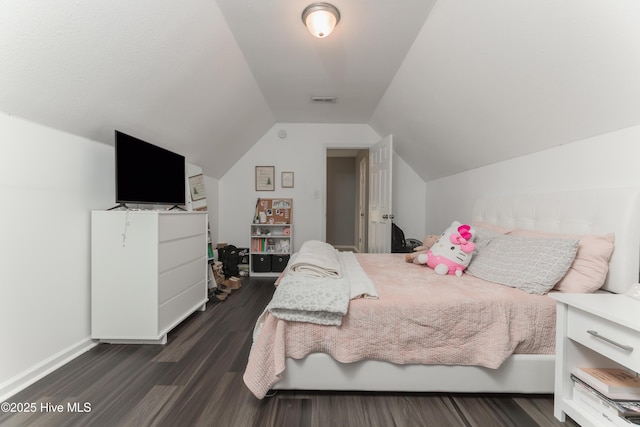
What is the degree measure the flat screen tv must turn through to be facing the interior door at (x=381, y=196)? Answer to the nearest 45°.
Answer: approximately 45° to its left

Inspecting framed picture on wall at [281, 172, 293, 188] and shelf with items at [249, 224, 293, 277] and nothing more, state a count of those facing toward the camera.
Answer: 2

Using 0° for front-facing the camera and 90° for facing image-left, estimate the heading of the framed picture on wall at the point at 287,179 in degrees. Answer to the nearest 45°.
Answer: approximately 0°

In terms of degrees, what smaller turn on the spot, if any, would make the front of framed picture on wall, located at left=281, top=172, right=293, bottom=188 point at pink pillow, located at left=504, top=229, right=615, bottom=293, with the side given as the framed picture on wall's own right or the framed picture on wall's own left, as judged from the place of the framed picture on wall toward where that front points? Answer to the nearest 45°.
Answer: approximately 45° to the framed picture on wall's own left

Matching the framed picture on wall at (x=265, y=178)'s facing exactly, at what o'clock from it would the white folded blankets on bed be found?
The white folded blankets on bed is roughly at 12 o'clock from the framed picture on wall.

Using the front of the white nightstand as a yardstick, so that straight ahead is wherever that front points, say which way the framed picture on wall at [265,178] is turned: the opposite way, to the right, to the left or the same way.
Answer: to the left

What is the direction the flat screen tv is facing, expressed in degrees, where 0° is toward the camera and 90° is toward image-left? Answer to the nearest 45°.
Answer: approximately 315°

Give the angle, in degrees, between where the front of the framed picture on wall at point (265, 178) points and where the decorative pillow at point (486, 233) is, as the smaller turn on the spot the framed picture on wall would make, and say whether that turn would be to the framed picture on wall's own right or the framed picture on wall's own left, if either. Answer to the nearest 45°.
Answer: approximately 45° to the framed picture on wall's own left

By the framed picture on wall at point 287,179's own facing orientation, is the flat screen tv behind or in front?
in front

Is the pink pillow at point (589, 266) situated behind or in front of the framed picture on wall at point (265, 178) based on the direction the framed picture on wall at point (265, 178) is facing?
in front
